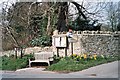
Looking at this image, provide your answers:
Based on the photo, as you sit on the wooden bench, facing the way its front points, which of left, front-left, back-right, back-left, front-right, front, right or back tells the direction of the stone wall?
back-left

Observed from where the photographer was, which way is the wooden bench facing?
facing the viewer and to the left of the viewer
